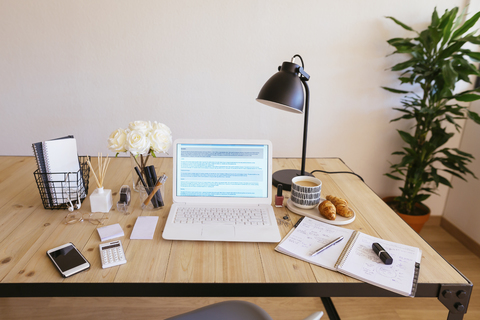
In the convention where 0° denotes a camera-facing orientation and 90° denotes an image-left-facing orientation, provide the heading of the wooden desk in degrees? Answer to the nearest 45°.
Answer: approximately 0°

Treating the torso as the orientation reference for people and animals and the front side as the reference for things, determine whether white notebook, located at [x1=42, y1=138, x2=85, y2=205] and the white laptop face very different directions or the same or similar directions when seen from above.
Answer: same or similar directions

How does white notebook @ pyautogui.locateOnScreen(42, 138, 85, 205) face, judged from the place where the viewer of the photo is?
facing the viewer

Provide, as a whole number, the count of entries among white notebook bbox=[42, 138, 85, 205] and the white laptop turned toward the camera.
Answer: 2

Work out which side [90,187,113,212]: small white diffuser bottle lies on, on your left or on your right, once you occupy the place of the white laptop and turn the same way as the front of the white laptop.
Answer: on your right
